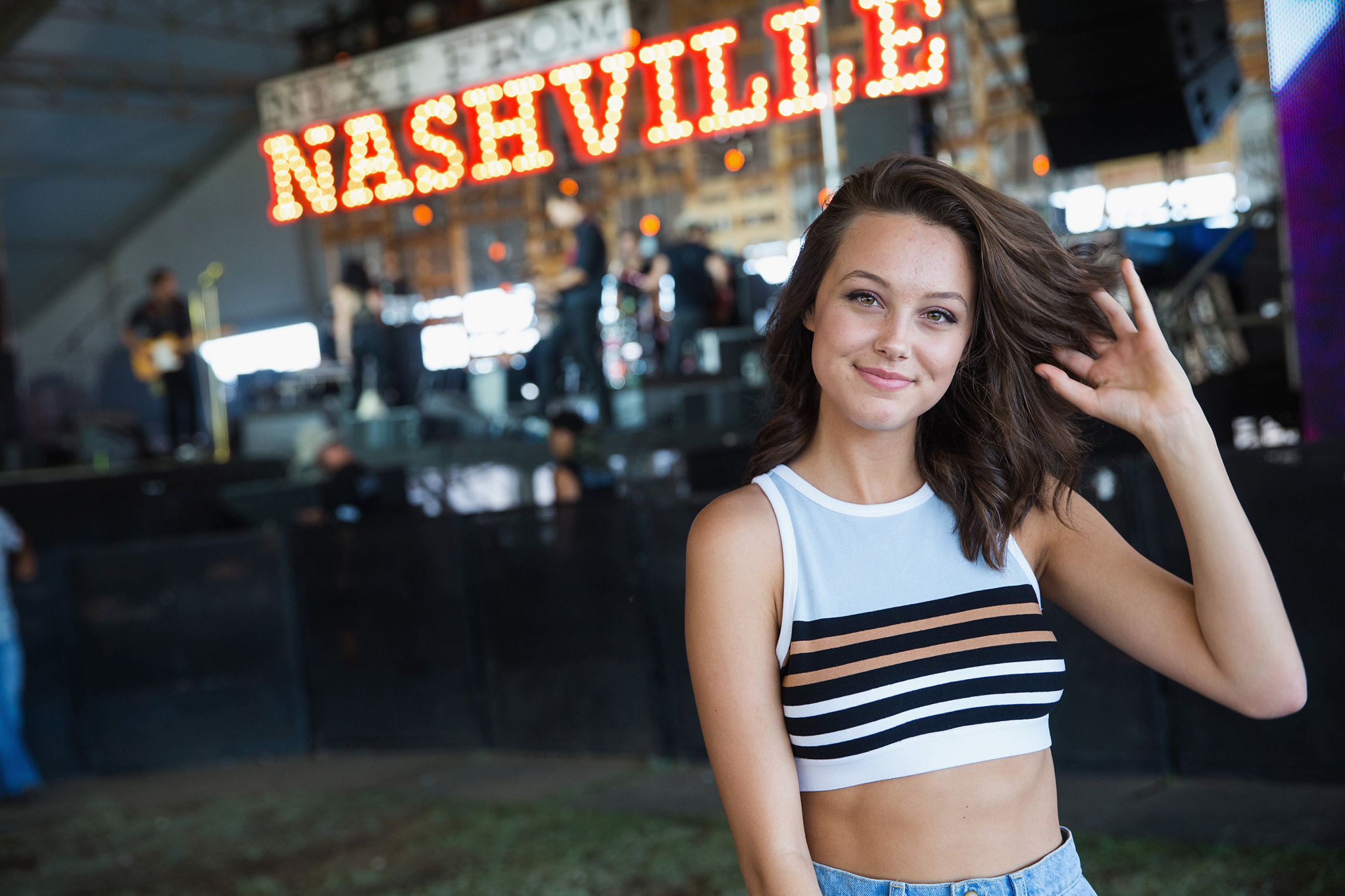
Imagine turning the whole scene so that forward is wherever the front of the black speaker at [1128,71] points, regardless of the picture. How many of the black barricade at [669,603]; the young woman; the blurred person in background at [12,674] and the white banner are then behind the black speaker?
0

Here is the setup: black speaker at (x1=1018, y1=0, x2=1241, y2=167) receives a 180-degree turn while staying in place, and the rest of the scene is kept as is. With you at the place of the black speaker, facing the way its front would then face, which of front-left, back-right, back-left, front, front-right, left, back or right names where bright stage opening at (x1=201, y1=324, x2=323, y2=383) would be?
left

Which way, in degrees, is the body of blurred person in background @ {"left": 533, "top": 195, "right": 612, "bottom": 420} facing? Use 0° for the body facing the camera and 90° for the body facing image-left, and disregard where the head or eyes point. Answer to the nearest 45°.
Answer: approximately 90°

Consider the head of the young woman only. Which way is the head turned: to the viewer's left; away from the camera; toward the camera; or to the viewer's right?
toward the camera

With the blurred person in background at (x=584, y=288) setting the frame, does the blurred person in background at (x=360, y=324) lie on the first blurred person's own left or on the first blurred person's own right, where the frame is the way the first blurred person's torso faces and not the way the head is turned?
on the first blurred person's own right

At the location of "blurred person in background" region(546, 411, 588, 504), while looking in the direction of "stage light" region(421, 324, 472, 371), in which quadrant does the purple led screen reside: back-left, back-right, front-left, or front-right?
back-right

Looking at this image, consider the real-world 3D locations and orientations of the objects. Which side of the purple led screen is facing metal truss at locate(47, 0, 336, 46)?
right

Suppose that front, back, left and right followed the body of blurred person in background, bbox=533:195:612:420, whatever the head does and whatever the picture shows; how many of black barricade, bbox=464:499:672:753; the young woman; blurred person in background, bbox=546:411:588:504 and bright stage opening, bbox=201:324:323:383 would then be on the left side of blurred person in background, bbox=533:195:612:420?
3
